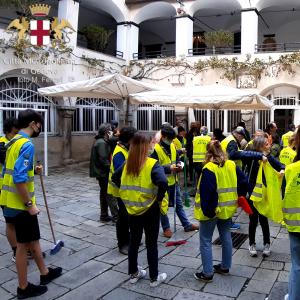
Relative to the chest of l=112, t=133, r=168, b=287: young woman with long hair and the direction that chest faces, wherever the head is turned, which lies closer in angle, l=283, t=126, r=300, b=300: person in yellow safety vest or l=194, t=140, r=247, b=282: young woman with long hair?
the young woman with long hair

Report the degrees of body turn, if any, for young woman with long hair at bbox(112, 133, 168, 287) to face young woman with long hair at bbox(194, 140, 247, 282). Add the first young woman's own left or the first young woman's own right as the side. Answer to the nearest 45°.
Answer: approximately 45° to the first young woman's own right

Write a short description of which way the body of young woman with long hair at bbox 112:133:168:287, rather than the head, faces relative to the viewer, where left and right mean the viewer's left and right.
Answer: facing away from the viewer and to the right of the viewer

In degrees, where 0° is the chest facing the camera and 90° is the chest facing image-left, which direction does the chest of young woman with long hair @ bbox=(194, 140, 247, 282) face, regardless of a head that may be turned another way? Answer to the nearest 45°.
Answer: approximately 135°

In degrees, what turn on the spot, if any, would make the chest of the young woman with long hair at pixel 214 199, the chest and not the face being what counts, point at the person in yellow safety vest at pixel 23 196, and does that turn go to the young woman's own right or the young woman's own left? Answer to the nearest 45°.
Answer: approximately 45° to the young woman's own left

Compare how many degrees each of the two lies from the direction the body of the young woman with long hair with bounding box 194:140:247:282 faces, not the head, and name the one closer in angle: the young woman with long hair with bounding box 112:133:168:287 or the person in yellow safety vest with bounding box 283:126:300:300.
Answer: the young woman with long hair
